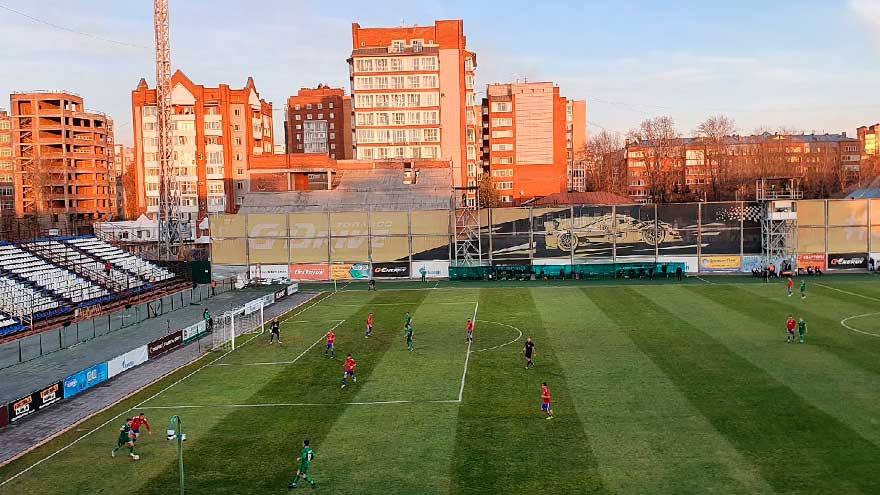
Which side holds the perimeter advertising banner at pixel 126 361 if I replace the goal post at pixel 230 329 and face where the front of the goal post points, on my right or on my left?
on my right

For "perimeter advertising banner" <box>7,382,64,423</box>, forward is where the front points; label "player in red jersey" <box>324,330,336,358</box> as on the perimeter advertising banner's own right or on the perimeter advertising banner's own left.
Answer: on the perimeter advertising banner's own left

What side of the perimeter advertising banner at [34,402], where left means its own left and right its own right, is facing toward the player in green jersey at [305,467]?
front

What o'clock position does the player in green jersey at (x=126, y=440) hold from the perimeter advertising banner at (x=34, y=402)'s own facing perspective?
The player in green jersey is roughly at 1 o'clock from the perimeter advertising banner.

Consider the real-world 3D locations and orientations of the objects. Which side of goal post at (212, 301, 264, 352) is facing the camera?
right

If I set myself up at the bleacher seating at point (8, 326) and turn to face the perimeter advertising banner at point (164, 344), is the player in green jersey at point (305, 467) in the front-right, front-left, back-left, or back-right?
front-right

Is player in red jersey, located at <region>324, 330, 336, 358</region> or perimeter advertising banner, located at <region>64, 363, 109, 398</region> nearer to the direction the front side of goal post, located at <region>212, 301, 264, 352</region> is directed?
the player in red jersey

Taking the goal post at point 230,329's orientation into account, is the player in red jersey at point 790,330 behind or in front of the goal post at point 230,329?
in front

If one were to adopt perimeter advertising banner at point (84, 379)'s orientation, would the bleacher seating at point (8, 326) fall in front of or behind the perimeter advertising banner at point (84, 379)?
behind

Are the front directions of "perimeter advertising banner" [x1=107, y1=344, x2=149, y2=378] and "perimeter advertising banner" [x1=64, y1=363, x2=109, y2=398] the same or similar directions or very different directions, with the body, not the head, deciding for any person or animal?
same or similar directions

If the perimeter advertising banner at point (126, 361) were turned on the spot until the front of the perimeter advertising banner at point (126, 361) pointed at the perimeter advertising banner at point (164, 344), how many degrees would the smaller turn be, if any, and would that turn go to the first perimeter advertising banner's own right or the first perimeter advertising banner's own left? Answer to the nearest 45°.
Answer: approximately 90° to the first perimeter advertising banner's own left

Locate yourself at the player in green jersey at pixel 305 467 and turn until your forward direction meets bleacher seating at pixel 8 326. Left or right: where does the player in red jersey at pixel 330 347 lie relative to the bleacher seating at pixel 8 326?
right

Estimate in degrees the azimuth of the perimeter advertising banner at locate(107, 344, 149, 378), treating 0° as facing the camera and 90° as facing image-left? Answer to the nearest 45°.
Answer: approximately 315°

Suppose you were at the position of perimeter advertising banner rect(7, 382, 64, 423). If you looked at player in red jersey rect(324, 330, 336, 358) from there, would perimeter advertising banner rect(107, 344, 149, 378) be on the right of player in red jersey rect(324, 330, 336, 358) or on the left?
left
